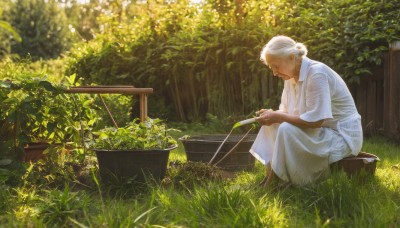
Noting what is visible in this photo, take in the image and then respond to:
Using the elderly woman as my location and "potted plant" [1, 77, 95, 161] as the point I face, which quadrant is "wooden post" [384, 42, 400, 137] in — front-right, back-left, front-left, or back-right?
back-right

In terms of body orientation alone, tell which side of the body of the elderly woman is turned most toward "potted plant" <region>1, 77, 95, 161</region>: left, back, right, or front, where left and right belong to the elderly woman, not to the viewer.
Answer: front

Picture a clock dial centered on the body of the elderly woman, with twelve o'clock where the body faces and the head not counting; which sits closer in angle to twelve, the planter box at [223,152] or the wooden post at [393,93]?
the planter box

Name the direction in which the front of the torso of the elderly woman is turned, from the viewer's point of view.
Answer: to the viewer's left

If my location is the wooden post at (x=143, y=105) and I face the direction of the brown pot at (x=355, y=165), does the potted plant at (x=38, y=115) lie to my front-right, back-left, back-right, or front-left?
back-right

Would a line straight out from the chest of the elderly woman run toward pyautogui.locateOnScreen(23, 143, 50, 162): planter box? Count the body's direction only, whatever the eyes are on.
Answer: yes

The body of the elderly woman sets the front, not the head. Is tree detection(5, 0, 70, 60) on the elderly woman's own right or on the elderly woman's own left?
on the elderly woman's own right

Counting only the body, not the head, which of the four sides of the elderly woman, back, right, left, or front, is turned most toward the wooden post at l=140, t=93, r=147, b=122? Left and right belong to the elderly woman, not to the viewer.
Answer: front

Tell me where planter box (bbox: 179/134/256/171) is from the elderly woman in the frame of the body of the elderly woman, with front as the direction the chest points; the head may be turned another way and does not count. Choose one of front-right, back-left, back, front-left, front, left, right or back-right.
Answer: front-right
